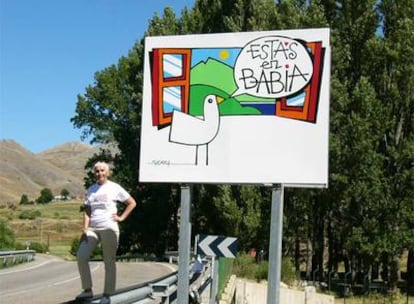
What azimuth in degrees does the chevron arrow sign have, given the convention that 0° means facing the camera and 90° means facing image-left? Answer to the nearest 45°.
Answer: approximately 0°

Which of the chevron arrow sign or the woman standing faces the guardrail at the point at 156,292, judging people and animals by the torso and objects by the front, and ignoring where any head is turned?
the chevron arrow sign

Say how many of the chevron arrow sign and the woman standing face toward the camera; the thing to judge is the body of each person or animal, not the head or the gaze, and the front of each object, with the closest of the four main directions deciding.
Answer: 2

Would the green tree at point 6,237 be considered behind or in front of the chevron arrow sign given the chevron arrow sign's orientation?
behind

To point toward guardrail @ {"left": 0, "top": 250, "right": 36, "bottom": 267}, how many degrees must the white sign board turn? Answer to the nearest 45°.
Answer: approximately 135° to its right

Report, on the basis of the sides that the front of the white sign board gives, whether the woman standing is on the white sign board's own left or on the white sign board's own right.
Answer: on the white sign board's own right

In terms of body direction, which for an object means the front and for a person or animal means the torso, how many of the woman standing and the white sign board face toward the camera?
2

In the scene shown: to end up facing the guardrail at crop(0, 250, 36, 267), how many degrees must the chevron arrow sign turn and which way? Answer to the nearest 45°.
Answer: approximately 135° to its right

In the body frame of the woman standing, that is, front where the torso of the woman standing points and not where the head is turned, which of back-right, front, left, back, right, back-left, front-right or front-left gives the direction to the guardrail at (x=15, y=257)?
back
